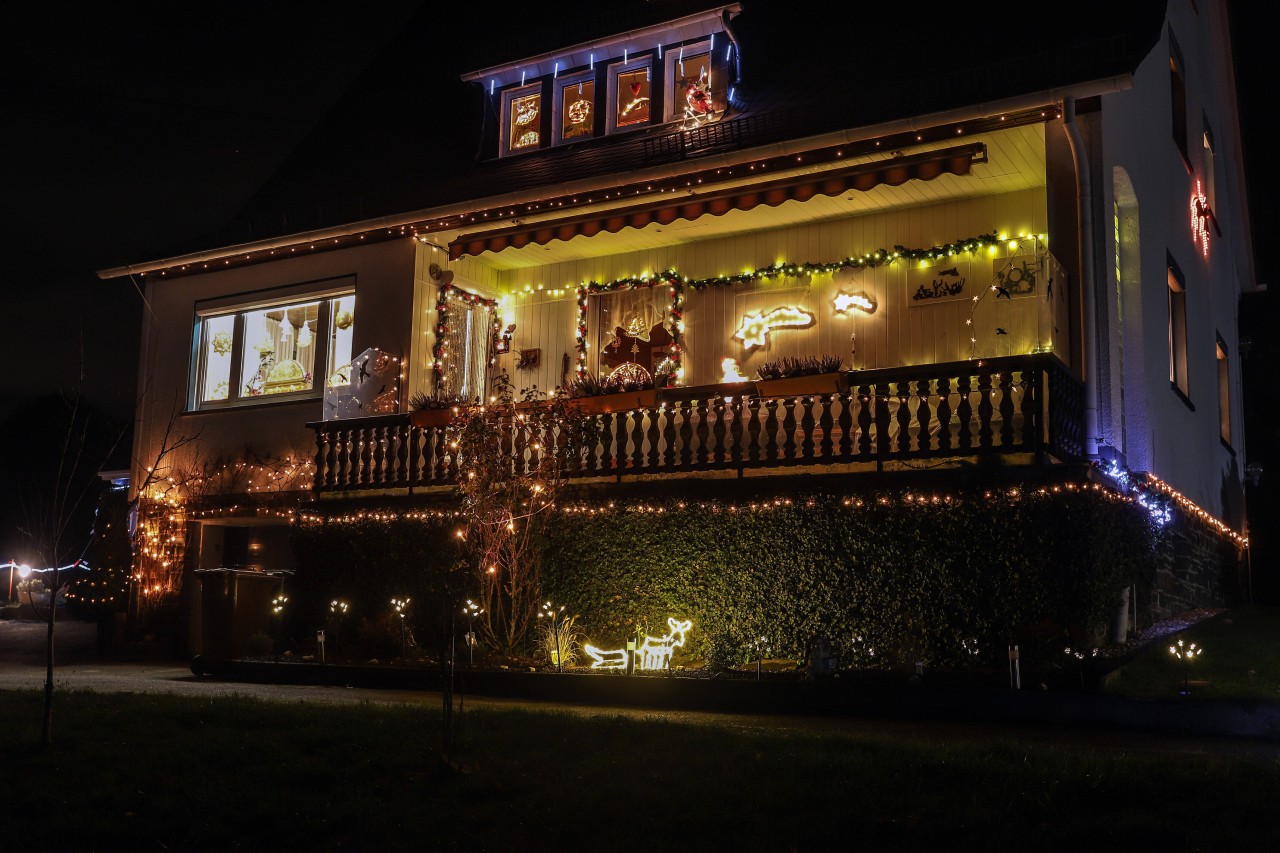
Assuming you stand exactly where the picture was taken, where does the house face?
facing the viewer and to the left of the viewer

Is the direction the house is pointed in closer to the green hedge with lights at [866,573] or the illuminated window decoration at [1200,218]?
the green hedge with lights

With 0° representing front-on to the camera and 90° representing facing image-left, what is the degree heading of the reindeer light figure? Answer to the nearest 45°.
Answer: approximately 270°

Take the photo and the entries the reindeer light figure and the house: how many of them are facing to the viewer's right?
1

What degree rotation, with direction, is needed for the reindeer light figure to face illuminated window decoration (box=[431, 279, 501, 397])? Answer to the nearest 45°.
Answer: approximately 135° to its left
